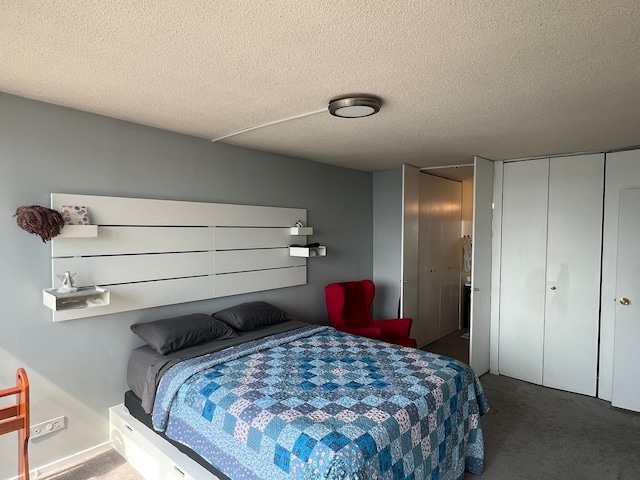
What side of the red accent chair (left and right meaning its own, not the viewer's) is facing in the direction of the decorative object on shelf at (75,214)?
right

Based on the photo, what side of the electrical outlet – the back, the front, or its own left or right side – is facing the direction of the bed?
front

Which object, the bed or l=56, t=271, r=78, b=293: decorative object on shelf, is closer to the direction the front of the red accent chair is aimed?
the bed

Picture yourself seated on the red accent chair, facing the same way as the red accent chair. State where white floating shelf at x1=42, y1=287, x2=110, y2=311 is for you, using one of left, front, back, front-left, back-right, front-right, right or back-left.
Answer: right

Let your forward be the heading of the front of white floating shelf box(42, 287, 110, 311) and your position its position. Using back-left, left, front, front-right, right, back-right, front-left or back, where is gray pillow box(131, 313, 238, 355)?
front-left

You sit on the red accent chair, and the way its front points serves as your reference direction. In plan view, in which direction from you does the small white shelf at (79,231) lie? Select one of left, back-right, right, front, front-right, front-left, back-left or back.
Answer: right

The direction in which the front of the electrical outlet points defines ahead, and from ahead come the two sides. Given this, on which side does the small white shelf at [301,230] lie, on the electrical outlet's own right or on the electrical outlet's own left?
on the electrical outlet's own left

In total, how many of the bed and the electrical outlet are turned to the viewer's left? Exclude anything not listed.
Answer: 0

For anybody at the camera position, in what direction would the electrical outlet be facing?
facing the viewer and to the right of the viewer

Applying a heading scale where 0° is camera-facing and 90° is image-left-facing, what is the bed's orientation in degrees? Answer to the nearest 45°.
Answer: approximately 315°

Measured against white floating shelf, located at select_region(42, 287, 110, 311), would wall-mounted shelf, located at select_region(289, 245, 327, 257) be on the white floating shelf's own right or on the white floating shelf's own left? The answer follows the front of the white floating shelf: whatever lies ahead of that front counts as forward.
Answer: on the white floating shelf's own left

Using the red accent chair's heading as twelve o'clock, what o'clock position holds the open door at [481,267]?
The open door is roughly at 10 o'clock from the red accent chair.

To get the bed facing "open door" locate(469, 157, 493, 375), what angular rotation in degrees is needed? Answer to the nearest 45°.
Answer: approximately 90° to its left
